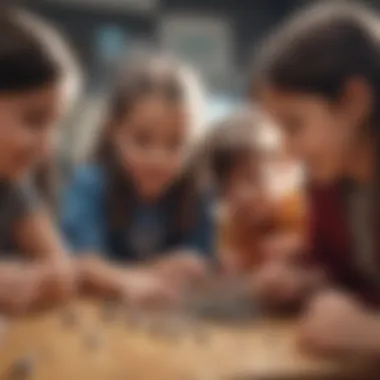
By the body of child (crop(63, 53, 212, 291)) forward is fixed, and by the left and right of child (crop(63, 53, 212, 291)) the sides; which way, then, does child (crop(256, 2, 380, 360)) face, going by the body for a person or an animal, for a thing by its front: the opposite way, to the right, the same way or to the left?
to the right

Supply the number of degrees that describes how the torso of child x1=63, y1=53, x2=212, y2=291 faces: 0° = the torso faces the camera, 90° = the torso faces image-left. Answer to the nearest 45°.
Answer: approximately 0°

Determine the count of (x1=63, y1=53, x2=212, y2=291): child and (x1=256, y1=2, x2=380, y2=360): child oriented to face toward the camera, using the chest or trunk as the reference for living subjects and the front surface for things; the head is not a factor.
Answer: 1

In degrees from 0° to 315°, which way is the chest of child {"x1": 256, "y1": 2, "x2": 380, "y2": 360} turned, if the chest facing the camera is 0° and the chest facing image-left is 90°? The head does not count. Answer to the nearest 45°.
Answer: approximately 90°
